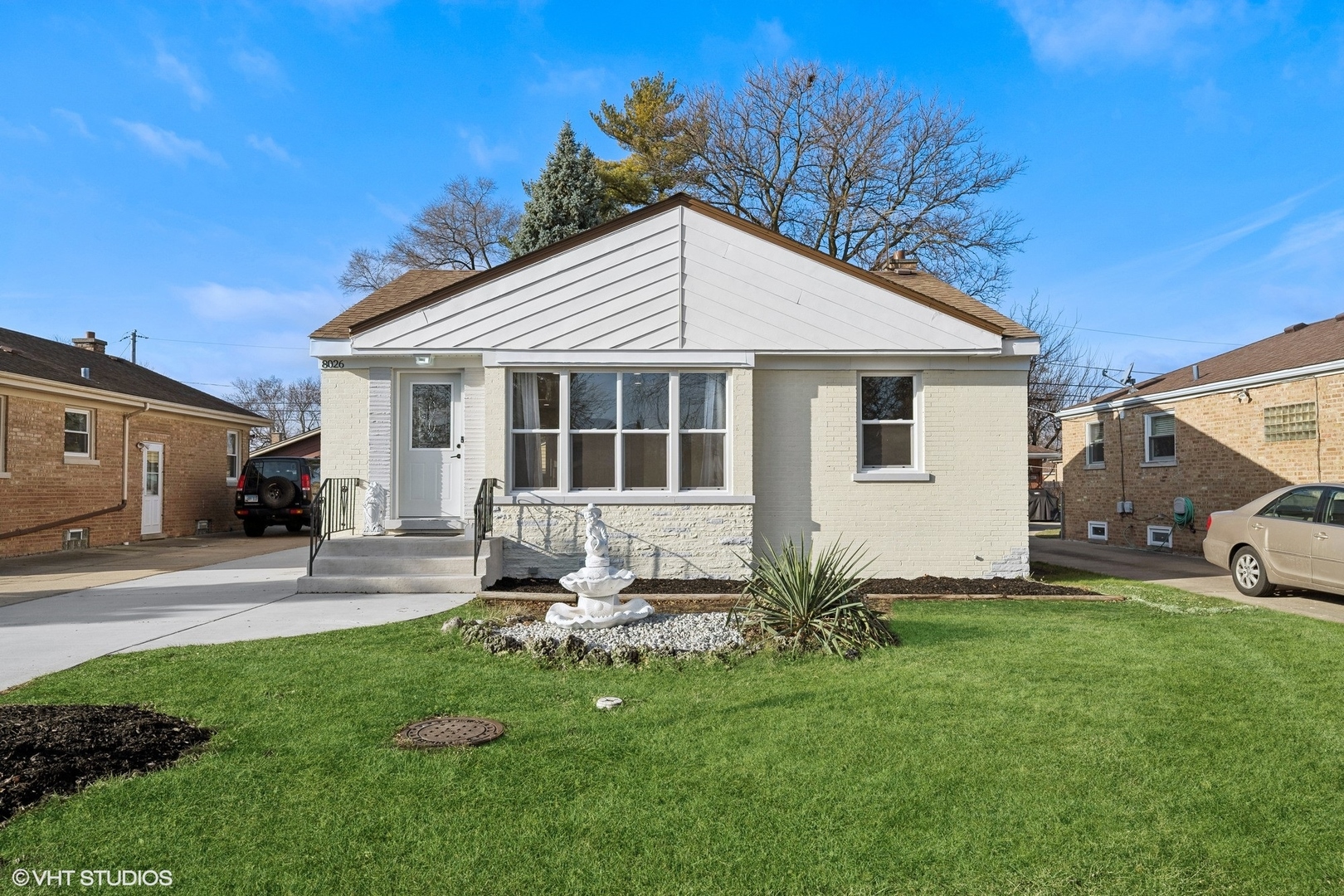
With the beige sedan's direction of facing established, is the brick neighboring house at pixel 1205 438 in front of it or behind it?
behind

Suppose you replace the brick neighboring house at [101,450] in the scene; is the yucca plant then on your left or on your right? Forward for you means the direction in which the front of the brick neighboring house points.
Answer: on your left

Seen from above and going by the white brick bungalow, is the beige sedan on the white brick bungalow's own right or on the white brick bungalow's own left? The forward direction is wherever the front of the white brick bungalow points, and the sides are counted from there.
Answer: on the white brick bungalow's own left

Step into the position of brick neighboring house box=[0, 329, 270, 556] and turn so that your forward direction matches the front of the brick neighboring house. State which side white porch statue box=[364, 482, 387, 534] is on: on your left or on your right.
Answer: on your left

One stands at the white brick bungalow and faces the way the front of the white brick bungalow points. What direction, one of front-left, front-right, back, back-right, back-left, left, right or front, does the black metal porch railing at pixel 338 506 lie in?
right

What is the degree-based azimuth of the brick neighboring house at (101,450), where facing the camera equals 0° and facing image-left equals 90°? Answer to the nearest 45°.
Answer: approximately 45°

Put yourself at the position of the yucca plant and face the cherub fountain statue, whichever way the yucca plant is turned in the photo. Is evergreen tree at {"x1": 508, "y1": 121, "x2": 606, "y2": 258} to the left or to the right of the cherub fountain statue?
right

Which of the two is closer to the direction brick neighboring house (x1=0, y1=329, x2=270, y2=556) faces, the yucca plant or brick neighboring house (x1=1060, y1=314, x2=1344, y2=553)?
the yucca plant

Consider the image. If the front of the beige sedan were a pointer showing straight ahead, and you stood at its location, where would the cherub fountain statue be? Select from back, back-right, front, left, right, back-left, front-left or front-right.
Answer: right

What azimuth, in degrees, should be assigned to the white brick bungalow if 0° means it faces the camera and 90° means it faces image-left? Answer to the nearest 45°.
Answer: approximately 0°
